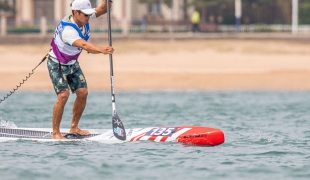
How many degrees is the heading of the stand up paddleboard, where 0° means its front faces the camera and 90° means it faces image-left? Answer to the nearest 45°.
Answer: approximately 270°
